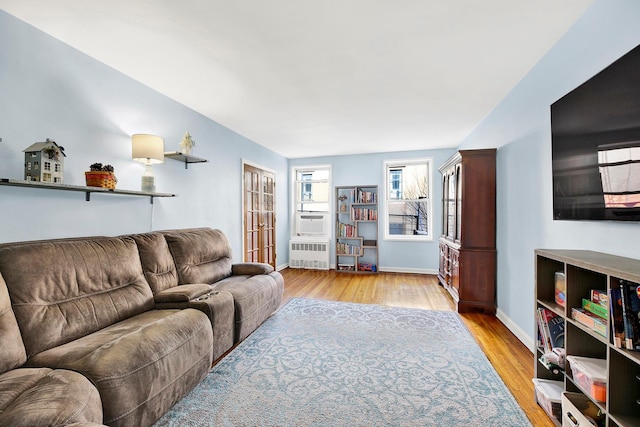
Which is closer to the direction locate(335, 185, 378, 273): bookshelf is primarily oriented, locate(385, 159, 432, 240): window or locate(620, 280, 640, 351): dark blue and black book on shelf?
the dark blue and black book on shelf

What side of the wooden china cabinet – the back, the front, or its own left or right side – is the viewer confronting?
left

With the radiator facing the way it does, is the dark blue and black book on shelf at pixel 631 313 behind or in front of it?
in front

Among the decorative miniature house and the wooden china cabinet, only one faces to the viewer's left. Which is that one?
the wooden china cabinet

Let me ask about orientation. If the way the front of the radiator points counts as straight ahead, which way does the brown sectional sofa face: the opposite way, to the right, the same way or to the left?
to the left

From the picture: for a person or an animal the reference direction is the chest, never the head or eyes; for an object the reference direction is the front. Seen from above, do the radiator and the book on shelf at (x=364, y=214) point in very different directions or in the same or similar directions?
same or similar directions

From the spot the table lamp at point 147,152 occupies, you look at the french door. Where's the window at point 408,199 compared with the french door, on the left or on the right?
right

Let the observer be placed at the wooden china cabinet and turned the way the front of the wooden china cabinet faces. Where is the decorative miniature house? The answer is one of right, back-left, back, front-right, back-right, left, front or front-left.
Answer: front-left

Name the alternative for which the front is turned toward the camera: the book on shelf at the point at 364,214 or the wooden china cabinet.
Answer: the book on shelf

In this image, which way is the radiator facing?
toward the camera

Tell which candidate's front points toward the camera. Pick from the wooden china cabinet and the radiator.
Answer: the radiator

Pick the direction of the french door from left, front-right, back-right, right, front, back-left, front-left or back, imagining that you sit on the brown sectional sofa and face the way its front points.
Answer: left

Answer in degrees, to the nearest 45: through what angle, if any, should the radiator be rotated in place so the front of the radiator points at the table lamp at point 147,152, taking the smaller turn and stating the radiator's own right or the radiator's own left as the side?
approximately 45° to the radiator's own right

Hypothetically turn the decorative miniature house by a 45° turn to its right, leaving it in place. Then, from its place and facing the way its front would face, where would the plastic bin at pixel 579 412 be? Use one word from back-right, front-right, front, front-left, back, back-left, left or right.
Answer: front-left

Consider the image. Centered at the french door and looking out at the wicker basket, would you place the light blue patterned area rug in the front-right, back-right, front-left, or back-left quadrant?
front-left

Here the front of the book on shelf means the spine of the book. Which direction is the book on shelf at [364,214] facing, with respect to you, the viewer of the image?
facing the viewer

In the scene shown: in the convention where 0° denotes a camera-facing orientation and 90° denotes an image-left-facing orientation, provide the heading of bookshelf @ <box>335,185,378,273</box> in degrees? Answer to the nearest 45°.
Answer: approximately 0°

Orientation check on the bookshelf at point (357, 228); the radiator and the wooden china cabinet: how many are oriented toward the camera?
2

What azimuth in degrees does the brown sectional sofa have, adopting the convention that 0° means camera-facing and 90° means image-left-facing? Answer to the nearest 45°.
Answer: approximately 315°

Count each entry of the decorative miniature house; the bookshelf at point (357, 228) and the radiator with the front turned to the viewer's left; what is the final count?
0
